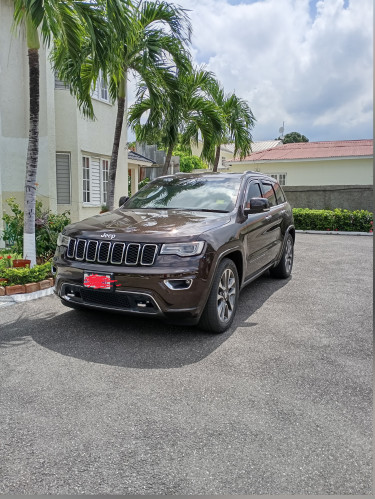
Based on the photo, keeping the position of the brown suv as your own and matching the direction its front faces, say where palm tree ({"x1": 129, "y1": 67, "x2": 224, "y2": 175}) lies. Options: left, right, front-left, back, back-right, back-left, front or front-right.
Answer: back-right

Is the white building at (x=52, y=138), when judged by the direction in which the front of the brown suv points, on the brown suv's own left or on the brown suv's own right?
on the brown suv's own right

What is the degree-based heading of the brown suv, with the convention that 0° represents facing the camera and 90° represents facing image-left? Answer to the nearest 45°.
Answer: approximately 45°

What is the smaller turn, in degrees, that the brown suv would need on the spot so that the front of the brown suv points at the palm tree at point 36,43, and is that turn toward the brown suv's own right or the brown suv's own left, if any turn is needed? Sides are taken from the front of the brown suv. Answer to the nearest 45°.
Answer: approximately 90° to the brown suv's own right

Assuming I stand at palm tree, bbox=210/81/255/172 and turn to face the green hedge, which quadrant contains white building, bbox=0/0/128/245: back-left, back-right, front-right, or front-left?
back-right

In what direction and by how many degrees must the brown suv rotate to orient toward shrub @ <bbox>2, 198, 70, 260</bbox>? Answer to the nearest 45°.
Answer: approximately 90° to its right

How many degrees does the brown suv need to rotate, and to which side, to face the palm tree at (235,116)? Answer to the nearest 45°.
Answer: approximately 135° to its right

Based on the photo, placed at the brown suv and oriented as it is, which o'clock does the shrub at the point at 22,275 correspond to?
The shrub is roughly at 3 o'clock from the brown suv.

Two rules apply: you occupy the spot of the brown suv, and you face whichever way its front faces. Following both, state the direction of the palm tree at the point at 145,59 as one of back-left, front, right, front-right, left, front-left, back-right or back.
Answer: back-right
